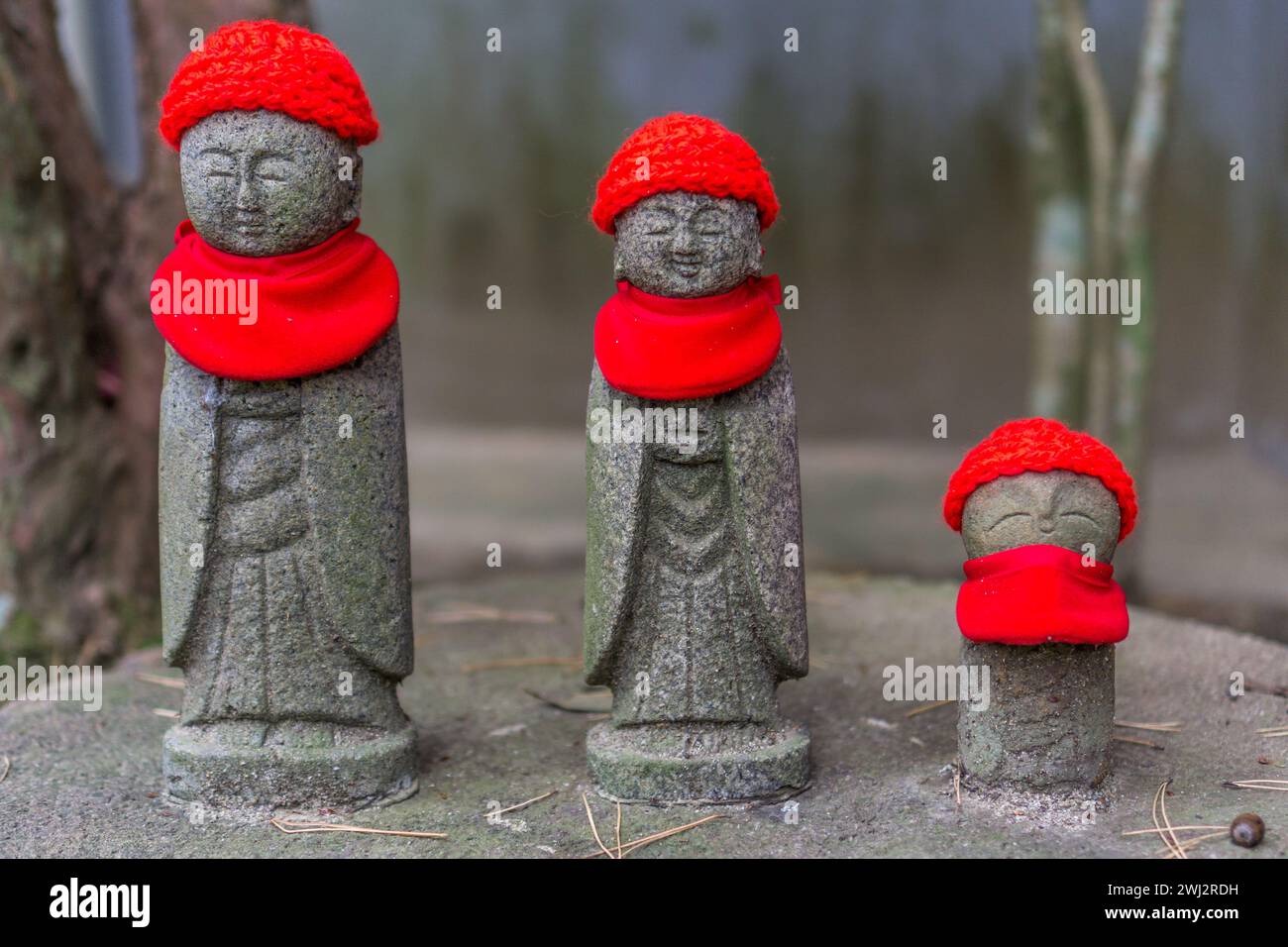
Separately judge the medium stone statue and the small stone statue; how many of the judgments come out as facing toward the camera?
2

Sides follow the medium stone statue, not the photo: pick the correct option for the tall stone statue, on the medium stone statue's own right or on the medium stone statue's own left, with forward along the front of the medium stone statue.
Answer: on the medium stone statue's own right

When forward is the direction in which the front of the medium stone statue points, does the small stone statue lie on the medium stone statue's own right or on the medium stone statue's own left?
on the medium stone statue's own left

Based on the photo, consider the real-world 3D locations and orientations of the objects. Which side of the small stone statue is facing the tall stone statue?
right

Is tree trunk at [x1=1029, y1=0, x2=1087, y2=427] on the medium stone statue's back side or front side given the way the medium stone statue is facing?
on the back side

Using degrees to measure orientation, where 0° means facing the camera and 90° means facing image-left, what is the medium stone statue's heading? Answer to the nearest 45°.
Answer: approximately 0°

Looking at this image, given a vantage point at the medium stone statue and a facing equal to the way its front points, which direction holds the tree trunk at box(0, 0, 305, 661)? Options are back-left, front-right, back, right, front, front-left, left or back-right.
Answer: back-right

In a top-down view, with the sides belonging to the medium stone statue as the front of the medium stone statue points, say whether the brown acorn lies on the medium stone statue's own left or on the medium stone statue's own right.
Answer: on the medium stone statue's own left

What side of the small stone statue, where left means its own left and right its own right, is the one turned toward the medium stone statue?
right

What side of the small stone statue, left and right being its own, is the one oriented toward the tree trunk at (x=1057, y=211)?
back
